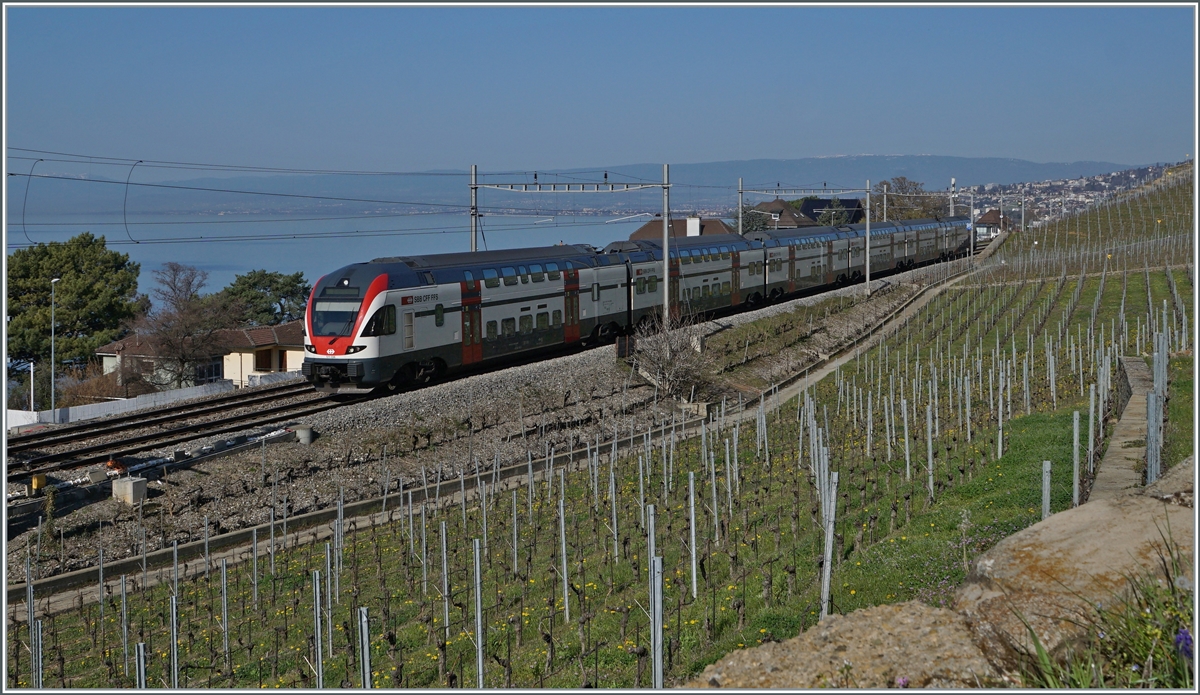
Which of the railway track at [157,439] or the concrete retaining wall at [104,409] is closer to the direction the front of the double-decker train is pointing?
the railway track

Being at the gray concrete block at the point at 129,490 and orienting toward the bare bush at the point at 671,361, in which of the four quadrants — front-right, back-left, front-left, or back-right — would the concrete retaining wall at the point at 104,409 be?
front-left

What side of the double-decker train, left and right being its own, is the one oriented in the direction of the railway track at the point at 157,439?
front

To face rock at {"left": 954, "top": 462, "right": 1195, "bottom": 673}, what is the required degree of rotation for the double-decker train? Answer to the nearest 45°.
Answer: approximately 45° to its left

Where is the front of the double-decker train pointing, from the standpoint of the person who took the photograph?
facing the viewer and to the left of the viewer

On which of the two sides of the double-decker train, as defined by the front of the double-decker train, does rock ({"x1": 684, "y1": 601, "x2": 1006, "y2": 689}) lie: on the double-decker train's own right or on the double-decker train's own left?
on the double-decker train's own left

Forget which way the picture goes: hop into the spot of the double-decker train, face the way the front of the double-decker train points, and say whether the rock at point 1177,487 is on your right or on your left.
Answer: on your left
